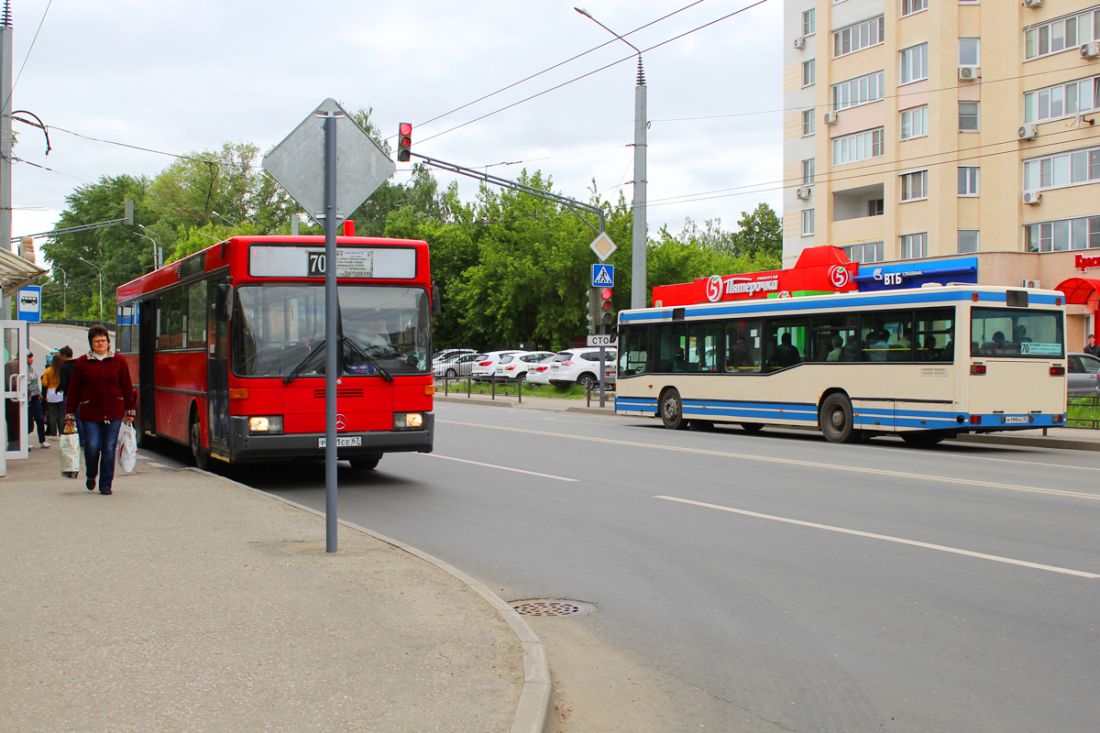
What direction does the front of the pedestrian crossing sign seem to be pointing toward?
toward the camera

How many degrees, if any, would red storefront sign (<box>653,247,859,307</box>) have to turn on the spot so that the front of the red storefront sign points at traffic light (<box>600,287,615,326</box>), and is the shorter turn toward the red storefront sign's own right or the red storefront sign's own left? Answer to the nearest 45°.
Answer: approximately 90° to the red storefront sign's own right

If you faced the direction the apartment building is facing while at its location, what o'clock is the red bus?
The red bus is roughly at 11 o'clock from the apartment building.

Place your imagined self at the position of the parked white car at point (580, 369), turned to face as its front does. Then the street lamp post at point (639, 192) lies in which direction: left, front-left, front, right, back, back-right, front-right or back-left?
back-right

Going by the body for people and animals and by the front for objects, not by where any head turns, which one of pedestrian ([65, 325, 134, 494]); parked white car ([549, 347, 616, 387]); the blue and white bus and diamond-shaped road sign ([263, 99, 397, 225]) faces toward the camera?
the pedestrian

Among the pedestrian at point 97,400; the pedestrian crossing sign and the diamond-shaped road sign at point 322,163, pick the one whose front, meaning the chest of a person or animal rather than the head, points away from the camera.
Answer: the diamond-shaped road sign

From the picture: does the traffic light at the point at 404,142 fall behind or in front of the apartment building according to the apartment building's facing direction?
in front

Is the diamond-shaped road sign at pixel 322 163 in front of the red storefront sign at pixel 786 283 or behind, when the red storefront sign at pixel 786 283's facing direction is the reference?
in front

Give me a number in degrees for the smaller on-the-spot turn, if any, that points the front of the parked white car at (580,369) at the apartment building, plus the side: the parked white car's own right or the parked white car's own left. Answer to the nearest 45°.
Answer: approximately 45° to the parked white car's own right

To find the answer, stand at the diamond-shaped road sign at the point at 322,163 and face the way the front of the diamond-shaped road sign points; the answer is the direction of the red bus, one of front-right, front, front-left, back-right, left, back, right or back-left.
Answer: front

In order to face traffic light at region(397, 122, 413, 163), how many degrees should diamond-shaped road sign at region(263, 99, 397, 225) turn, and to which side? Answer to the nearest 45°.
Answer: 0° — it already faces it

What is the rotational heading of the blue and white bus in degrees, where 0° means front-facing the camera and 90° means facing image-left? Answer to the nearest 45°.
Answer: approximately 135°

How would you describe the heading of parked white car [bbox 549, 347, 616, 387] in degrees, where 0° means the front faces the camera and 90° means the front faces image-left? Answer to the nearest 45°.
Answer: approximately 225°

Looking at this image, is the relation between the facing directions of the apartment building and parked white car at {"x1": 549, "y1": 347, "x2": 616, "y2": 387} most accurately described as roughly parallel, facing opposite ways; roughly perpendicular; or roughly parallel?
roughly parallel, facing opposite ways

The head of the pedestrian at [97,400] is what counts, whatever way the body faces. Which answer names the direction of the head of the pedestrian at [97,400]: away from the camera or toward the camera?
toward the camera

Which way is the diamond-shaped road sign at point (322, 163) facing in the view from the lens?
facing away from the viewer
